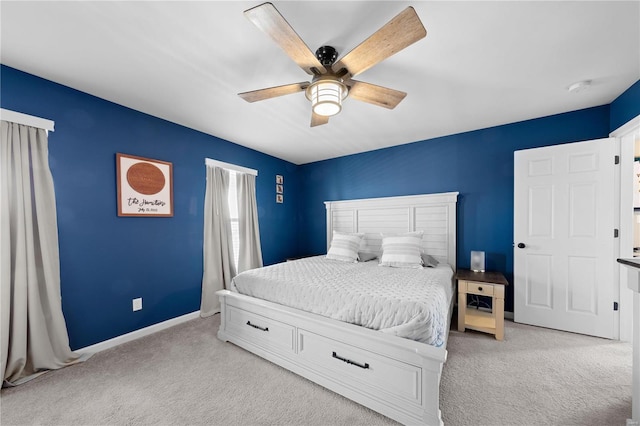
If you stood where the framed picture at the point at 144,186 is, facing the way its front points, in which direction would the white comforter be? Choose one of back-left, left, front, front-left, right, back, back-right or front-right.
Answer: front

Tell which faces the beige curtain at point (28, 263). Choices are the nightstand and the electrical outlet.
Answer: the nightstand

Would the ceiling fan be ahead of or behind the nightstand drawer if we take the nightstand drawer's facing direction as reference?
ahead

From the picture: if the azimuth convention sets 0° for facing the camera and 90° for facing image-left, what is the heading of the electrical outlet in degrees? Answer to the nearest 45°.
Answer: approximately 315°

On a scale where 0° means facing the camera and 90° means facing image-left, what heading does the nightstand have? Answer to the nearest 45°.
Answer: approximately 45°

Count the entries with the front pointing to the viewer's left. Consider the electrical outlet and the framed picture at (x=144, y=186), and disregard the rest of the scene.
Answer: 0

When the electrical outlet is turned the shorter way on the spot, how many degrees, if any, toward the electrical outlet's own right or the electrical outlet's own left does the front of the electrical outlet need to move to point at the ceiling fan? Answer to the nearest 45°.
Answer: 0° — it already faces it

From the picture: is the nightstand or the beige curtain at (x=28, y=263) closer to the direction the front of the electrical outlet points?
the nightstand

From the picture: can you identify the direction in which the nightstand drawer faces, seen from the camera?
facing the viewer and to the left of the viewer

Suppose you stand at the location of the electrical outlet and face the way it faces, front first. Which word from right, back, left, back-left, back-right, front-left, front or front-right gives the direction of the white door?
front

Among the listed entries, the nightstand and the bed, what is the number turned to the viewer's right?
0

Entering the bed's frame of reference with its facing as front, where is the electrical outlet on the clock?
The electrical outlet is roughly at 2 o'clock from the bed.

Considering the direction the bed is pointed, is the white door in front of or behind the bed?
behind

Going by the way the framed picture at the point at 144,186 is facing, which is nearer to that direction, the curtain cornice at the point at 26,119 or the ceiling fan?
the ceiling fan

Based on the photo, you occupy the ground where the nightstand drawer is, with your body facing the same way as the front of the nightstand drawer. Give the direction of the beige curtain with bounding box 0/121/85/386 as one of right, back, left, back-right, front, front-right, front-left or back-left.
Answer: front
